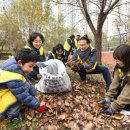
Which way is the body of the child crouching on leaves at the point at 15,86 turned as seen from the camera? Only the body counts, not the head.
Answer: to the viewer's right

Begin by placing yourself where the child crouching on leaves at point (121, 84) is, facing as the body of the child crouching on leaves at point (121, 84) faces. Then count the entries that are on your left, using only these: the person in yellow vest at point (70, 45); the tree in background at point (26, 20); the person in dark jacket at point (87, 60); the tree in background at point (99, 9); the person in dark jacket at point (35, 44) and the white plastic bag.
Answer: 0

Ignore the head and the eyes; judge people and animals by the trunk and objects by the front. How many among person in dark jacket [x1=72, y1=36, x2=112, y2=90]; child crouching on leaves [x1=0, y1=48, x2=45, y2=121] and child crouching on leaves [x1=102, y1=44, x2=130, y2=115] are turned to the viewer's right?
1

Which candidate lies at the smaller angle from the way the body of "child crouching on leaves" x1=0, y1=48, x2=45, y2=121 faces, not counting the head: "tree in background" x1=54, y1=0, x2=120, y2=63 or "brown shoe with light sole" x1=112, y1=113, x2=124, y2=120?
the brown shoe with light sole

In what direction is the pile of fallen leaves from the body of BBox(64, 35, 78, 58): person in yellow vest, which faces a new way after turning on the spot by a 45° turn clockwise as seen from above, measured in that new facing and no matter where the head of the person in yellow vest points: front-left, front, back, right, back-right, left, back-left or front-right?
front

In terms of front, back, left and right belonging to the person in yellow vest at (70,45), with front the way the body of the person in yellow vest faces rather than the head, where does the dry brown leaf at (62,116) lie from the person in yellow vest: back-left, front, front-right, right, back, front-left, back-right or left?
front-right

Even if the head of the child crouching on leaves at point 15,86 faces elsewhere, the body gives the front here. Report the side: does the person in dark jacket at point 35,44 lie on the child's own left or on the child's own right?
on the child's own left

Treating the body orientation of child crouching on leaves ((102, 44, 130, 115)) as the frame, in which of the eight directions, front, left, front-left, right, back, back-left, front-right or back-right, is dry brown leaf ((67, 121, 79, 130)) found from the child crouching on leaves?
front

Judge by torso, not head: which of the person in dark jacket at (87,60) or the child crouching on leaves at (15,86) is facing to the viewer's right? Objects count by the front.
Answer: the child crouching on leaves

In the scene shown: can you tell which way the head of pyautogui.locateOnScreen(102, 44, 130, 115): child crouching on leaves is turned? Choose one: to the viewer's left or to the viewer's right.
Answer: to the viewer's left

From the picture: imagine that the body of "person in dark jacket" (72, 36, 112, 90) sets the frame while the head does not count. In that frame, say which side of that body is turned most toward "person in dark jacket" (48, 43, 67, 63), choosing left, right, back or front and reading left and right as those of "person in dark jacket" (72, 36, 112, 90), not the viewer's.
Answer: right

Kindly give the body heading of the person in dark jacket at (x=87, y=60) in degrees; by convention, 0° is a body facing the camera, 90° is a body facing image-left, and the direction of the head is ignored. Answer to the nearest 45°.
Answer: approximately 45°

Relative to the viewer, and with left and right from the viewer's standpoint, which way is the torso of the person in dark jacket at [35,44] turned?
facing the viewer and to the right of the viewer

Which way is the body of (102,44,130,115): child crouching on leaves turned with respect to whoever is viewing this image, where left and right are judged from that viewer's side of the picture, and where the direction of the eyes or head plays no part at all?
facing the viewer and to the left of the viewer

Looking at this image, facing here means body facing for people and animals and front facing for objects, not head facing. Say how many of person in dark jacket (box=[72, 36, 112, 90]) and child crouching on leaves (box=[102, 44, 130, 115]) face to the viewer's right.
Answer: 0
